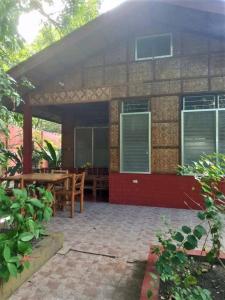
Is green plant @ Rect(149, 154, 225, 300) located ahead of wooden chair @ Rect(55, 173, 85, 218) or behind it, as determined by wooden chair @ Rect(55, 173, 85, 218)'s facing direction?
behind

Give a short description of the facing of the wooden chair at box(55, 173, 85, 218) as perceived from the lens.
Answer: facing away from the viewer and to the left of the viewer

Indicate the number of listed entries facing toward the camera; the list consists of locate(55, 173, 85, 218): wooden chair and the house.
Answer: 1

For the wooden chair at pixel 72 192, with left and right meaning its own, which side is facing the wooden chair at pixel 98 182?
right

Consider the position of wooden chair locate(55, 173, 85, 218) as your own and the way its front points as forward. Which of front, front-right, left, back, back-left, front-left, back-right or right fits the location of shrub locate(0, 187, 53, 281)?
back-left

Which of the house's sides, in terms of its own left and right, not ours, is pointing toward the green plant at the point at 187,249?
front

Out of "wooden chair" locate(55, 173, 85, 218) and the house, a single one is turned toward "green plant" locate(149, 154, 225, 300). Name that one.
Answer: the house
